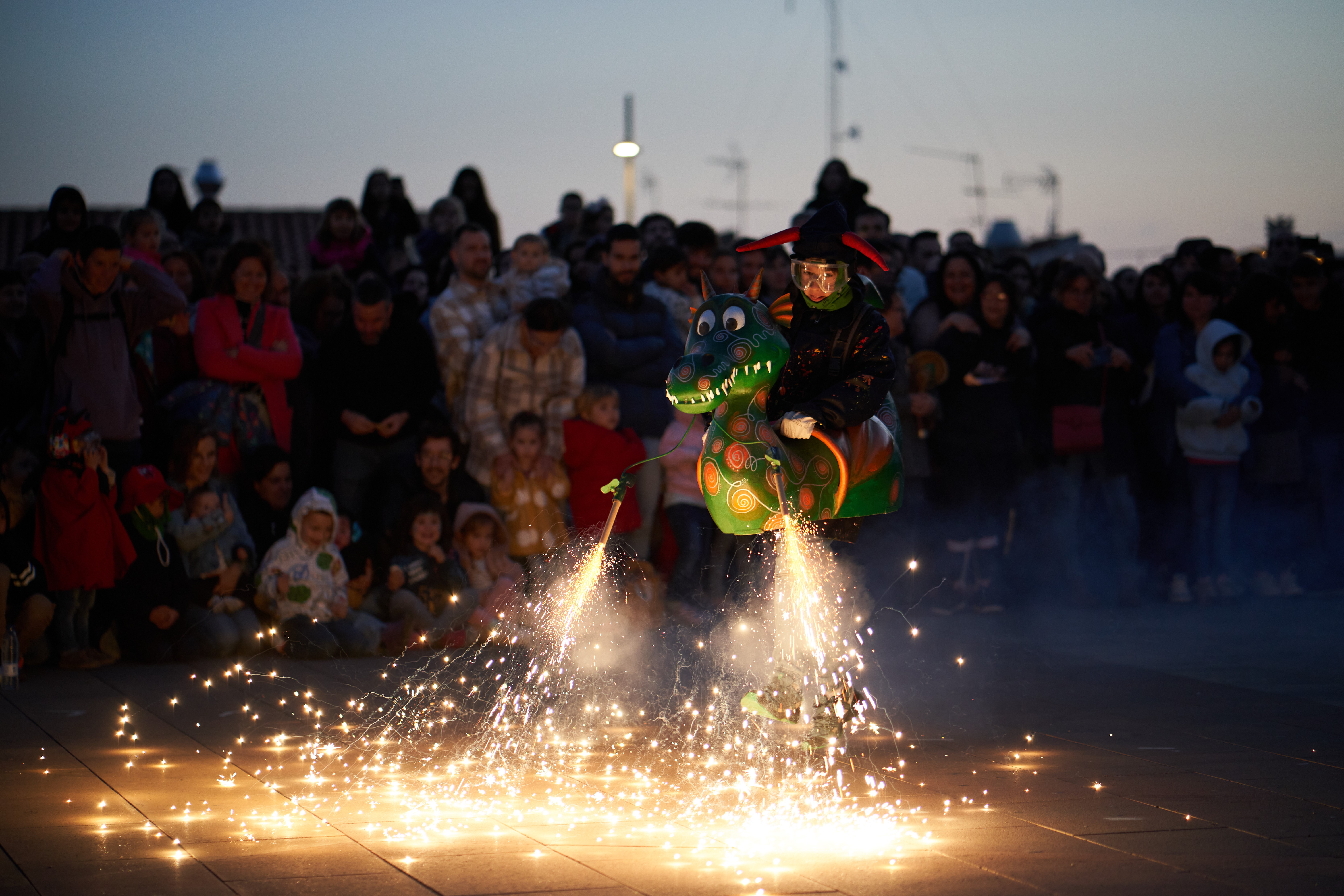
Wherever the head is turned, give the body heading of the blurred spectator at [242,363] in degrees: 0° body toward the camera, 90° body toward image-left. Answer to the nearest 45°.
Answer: approximately 0°

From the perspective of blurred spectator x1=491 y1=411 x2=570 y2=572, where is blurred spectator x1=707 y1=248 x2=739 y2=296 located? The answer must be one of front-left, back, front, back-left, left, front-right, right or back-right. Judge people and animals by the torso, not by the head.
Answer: back-left

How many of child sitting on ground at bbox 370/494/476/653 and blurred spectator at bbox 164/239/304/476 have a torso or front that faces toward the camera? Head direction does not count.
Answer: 2

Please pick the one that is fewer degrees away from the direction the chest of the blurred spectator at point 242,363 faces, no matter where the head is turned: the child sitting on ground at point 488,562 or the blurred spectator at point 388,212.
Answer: the child sitting on ground

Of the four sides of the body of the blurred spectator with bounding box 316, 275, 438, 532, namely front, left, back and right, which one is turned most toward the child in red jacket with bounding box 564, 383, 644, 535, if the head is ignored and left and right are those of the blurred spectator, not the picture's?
left

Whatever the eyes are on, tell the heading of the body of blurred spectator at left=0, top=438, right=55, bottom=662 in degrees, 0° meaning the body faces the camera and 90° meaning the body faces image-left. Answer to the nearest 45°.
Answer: approximately 315°
